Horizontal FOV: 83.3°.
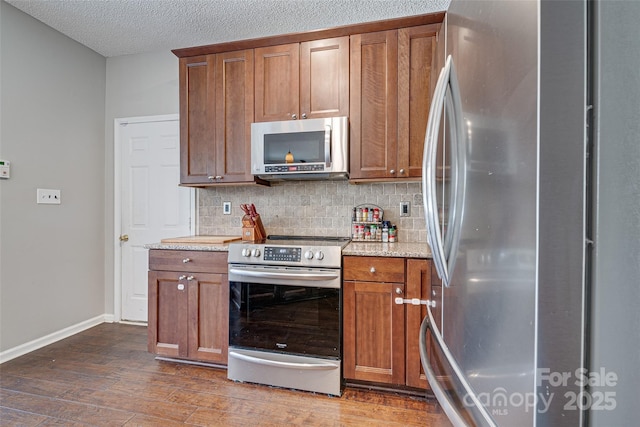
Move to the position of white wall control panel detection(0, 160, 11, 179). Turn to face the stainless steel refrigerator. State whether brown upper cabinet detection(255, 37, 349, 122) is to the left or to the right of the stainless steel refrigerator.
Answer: left

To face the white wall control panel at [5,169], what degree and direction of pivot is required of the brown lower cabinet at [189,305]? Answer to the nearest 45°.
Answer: approximately 90° to its right

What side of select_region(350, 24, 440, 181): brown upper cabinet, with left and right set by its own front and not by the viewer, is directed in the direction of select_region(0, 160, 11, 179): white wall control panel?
right

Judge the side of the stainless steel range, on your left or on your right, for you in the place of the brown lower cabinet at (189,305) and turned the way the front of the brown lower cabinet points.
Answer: on your left

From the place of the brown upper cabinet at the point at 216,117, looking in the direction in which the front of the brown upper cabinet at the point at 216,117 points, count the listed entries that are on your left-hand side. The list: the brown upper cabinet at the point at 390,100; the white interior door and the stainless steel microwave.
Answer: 2

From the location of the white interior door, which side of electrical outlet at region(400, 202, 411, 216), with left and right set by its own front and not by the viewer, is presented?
right
